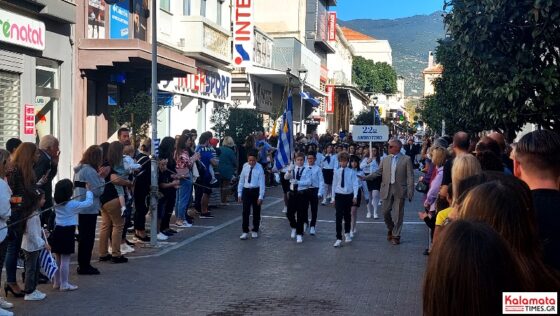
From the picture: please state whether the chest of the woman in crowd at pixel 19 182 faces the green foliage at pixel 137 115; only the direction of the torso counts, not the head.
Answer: no

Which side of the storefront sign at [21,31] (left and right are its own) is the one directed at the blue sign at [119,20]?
left

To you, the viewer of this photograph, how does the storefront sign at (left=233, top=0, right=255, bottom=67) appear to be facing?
facing the viewer

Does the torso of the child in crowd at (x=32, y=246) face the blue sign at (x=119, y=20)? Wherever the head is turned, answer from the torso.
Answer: no

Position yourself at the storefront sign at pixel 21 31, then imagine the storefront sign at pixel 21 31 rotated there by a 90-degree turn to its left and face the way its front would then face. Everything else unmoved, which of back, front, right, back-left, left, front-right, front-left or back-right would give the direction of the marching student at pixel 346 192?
right

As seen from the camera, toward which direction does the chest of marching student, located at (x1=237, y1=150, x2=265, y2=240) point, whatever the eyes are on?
toward the camera

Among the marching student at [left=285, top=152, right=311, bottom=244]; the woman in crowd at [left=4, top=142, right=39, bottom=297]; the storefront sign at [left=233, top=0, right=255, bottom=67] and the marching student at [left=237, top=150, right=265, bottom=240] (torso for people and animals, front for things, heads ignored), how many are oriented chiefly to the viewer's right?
1

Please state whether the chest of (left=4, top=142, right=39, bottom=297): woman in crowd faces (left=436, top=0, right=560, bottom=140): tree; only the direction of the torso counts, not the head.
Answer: yes

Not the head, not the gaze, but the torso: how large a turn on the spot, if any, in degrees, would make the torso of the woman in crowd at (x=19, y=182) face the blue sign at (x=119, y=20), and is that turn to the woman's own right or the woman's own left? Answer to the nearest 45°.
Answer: approximately 90° to the woman's own left

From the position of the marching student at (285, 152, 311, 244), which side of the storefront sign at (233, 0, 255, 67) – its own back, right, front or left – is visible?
front

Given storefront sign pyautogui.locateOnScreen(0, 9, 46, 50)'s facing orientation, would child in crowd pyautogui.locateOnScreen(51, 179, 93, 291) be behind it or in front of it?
in front

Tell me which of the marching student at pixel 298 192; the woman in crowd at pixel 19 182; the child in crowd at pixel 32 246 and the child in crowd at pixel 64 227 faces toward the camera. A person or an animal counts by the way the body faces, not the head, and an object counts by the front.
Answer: the marching student

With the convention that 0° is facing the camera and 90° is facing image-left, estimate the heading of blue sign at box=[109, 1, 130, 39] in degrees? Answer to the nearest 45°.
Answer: approximately 315°

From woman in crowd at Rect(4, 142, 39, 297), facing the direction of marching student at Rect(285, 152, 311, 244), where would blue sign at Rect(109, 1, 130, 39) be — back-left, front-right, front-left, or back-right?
front-left

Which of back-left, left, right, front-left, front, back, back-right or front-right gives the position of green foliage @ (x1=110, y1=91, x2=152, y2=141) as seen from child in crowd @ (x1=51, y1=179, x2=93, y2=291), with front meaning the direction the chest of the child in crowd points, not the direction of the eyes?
front-left

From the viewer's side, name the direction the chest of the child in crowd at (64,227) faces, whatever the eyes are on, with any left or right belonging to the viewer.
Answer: facing away from the viewer and to the right of the viewer

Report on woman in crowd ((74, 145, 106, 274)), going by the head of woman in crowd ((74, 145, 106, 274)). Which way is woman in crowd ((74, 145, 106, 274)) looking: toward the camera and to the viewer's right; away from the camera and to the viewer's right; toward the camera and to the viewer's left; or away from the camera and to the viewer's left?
away from the camera and to the viewer's right
